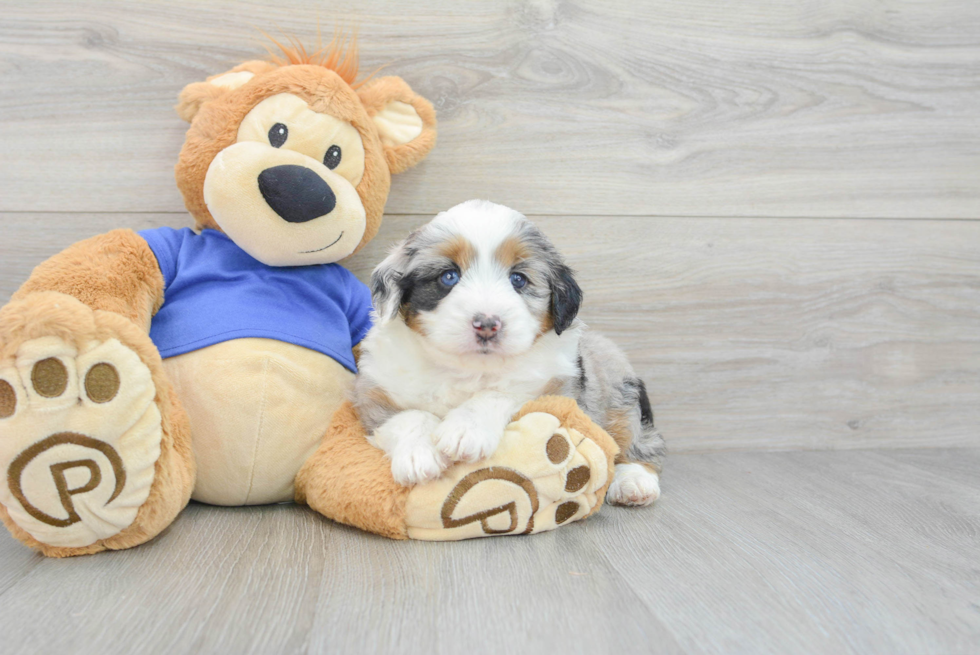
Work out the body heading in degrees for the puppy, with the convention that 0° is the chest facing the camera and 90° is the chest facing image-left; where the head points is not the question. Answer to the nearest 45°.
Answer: approximately 45°
